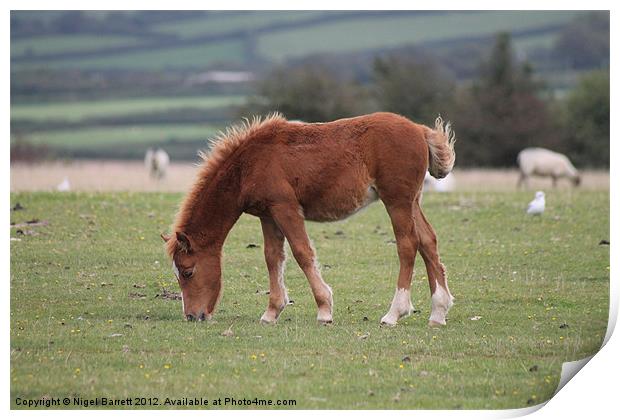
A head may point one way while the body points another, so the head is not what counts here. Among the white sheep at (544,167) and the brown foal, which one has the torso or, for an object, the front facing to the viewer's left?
the brown foal

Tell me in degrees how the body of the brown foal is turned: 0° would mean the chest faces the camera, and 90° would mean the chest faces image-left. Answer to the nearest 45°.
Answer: approximately 90°

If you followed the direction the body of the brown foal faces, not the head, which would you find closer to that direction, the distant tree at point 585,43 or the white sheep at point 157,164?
the white sheep

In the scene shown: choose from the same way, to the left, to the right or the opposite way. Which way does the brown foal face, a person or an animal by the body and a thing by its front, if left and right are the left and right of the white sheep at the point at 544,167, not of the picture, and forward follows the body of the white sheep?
the opposite way

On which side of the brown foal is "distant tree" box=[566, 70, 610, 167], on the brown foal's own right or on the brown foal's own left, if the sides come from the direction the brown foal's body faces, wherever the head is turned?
on the brown foal's own right

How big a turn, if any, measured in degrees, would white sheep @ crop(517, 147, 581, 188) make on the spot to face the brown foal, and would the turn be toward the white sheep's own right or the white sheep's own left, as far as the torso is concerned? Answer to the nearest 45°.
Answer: approximately 90° to the white sheep's own right

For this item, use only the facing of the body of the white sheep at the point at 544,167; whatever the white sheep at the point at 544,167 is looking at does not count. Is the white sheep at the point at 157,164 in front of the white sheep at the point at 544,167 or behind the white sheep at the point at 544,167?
behind

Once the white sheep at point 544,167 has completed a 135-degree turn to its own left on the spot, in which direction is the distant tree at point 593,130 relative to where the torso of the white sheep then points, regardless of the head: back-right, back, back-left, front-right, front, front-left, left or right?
front-right

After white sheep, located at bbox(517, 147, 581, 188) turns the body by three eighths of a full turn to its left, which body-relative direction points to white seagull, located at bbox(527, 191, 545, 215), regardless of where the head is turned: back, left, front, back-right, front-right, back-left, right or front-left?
back-left

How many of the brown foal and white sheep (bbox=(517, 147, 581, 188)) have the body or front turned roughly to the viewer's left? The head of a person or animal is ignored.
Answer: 1

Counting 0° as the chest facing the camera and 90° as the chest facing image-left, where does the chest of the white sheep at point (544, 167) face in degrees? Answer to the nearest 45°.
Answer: approximately 270°

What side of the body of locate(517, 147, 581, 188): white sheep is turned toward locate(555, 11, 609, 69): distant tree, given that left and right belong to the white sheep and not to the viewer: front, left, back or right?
left
